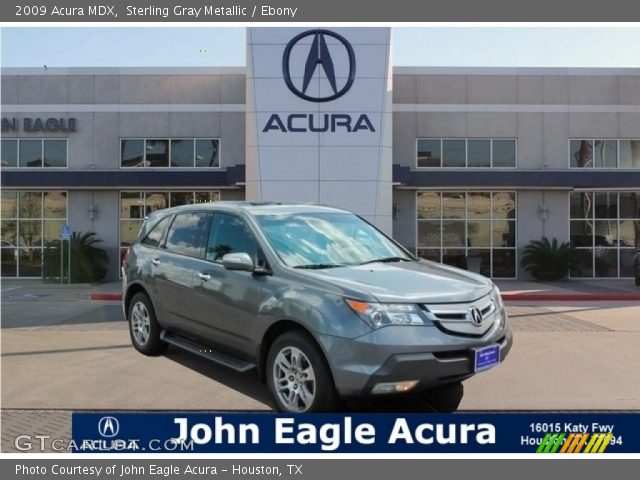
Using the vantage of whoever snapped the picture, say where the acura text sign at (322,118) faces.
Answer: facing the viewer

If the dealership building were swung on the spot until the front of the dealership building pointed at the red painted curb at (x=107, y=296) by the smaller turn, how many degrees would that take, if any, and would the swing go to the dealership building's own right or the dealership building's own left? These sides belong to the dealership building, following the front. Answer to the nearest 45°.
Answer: approximately 45° to the dealership building's own right

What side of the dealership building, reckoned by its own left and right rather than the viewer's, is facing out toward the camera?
front

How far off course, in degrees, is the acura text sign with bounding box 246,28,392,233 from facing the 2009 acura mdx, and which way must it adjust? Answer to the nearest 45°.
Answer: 0° — it already faces it

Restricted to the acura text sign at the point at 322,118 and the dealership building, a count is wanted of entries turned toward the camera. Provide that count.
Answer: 2

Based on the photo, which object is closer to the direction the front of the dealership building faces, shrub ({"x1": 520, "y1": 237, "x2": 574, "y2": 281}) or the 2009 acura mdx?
the 2009 acura mdx

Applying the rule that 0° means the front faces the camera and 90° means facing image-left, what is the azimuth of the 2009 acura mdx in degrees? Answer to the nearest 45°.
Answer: approximately 315°

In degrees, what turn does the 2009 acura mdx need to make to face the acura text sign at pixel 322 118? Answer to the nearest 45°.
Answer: approximately 135° to its left

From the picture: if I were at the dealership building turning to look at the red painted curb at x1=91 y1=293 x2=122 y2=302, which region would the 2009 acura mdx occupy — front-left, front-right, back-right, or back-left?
front-left

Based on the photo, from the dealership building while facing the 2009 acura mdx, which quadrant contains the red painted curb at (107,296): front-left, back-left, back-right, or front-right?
front-right

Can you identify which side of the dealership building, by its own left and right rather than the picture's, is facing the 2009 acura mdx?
front
